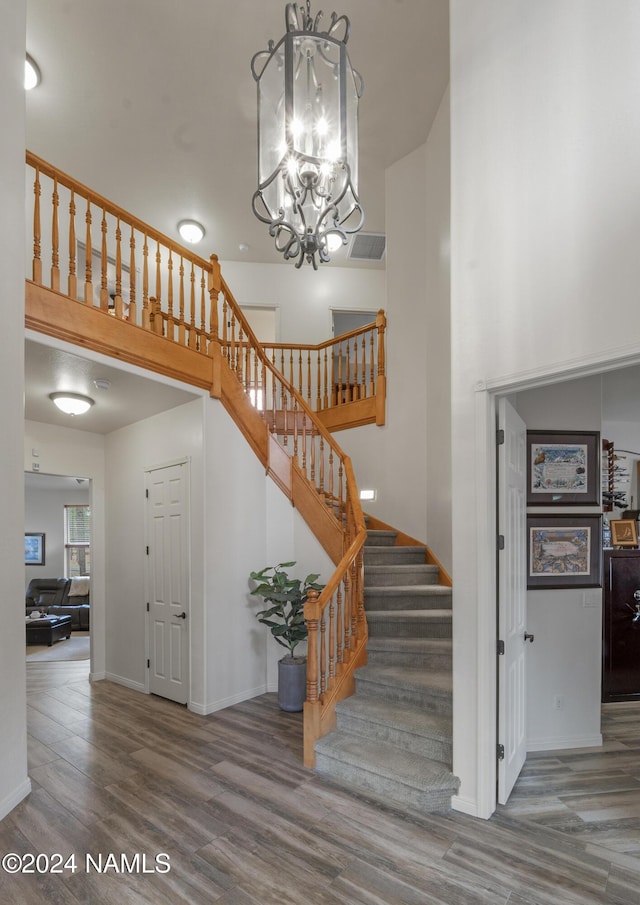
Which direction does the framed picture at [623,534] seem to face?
toward the camera

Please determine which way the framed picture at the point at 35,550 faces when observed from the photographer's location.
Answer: facing the viewer

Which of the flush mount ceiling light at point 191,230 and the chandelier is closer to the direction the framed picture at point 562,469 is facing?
the chandelier

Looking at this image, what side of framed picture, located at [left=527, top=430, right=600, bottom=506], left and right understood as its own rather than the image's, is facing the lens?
front
